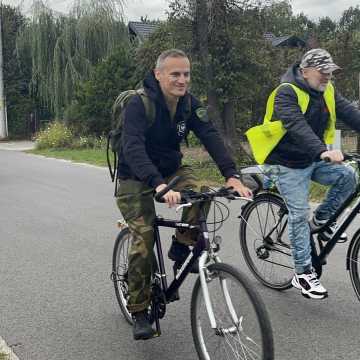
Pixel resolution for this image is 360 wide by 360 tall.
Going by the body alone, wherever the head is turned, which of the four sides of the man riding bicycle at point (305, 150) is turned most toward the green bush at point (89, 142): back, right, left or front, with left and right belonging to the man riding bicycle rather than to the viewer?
back

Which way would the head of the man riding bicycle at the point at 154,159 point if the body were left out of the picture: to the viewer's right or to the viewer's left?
to the viewer's right

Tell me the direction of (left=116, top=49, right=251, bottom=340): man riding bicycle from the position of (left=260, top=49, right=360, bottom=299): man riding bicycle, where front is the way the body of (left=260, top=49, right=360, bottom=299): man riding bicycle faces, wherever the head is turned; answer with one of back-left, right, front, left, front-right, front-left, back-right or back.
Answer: right

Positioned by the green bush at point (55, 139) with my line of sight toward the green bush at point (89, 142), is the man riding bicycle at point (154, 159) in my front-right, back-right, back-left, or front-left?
front-right

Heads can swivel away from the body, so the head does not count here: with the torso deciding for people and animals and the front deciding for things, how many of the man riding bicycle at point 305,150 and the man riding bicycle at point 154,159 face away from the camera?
0

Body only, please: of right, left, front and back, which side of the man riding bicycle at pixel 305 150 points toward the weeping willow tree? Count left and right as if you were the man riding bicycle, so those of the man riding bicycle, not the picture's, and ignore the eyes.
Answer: back

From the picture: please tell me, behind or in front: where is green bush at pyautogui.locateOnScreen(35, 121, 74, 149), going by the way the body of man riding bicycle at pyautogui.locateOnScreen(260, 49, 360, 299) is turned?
behind

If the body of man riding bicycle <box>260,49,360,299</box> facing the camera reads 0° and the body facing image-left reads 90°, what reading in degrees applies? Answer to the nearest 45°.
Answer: approximately 315°

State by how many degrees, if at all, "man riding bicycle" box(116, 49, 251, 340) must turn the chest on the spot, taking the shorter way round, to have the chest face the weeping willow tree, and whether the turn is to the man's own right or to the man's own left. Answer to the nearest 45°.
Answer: approximately 135° to the man's own left

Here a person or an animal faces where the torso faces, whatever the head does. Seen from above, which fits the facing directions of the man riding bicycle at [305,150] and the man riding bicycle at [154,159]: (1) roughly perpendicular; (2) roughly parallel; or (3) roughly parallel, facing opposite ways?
roughly parallel
